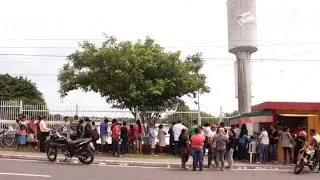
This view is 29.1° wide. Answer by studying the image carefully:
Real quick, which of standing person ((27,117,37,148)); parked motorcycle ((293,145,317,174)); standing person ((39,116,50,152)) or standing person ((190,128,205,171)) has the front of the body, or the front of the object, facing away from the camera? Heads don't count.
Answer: standing person ((190,128,205,171))

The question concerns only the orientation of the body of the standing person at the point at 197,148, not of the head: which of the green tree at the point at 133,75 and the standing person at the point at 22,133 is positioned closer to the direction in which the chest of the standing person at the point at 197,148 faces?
the green tree

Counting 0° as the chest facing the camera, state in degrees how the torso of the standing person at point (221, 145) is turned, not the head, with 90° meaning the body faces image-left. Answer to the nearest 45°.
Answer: approximately 180°

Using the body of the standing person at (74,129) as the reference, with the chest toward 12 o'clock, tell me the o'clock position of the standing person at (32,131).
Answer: the standing person at (32,131) is roughly at 8 o'clock from the standing person at (74,129).

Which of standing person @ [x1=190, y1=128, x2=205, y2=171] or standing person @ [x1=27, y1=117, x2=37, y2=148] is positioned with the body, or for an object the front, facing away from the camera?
standing person @ [x1=190, y1=128, x2=205, y2=171]

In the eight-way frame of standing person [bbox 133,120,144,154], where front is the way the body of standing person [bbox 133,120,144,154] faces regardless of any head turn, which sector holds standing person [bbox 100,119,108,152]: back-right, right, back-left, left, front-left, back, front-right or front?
left

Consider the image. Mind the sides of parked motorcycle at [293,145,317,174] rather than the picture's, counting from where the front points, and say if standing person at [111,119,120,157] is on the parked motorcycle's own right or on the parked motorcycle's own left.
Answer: on the parked motorcycle's own right

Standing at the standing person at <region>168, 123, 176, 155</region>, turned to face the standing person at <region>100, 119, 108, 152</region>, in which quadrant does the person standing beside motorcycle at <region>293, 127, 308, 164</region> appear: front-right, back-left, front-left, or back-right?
back-left

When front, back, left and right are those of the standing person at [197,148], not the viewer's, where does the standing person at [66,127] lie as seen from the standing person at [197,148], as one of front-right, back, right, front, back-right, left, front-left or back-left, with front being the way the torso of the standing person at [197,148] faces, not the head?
front-left

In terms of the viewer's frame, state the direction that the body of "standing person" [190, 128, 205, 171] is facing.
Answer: away from the camera
